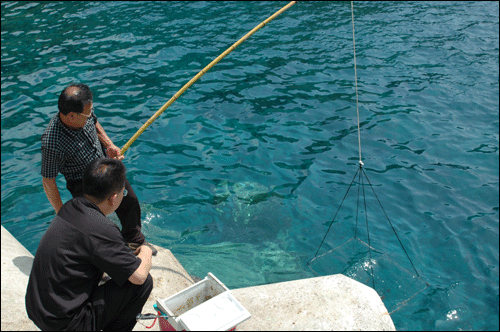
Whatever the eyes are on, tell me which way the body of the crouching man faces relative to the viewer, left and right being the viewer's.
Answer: facing away from the viewer and to the right of the viewer

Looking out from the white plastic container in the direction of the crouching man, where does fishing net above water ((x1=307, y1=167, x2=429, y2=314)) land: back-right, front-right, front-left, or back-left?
back-right

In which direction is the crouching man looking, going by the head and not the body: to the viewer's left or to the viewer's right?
to the viewer's right

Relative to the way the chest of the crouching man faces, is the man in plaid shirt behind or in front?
in front

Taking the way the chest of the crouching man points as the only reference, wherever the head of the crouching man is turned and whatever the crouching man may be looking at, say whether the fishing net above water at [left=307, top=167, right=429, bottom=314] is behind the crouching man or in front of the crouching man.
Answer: in front
